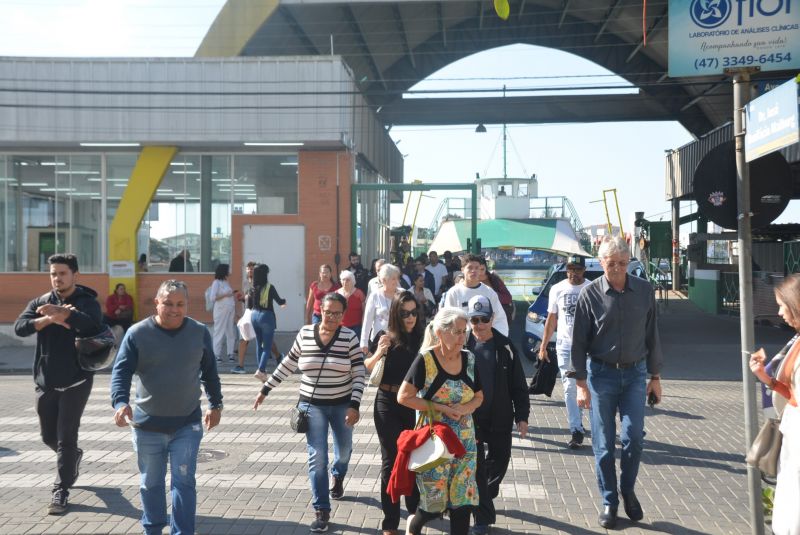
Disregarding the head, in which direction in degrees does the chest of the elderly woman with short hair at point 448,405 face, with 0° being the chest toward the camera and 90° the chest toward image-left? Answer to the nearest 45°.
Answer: approximately 315°

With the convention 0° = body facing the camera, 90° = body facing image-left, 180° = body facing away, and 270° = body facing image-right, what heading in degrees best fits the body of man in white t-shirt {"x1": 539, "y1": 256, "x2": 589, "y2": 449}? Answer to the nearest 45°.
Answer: approximately 0°

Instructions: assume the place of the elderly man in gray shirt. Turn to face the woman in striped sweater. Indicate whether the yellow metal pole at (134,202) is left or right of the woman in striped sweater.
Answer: right

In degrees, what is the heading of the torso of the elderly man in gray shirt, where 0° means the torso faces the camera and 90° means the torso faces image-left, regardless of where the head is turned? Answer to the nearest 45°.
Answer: approximately 0°

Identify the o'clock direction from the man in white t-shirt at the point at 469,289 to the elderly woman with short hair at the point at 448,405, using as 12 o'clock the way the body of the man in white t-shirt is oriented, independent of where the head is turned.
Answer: The elderly woman with short hair is roughly at 12 o'clock from the man in white t-shirt.

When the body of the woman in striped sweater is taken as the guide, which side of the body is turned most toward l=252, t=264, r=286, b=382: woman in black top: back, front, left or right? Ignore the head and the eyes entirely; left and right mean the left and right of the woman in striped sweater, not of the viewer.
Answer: back
